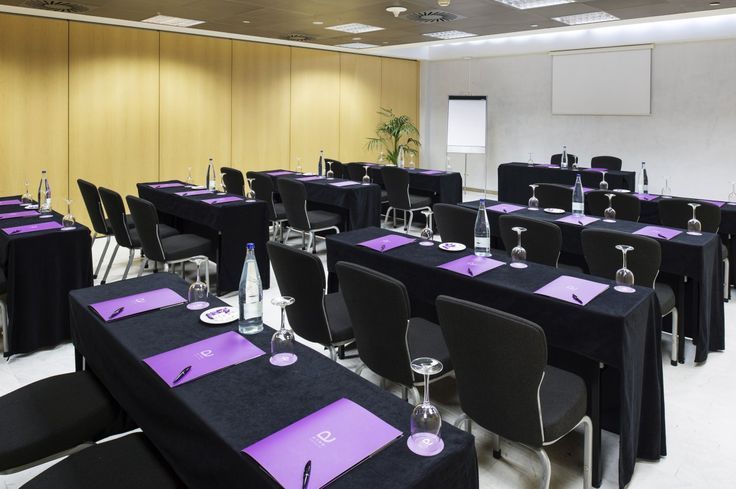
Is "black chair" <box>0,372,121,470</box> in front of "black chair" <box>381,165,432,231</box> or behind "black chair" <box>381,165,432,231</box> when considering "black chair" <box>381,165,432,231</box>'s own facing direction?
behind

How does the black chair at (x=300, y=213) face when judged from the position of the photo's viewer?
facing away from the viewer and to the right of the viewer

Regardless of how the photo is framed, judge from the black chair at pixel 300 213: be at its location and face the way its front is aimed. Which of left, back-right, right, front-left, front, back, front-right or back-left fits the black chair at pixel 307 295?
back-right

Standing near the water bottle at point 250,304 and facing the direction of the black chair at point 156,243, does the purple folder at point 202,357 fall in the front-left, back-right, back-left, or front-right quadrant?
back-left

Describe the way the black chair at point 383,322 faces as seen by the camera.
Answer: facing away from the viewer and to the right of the viewer
